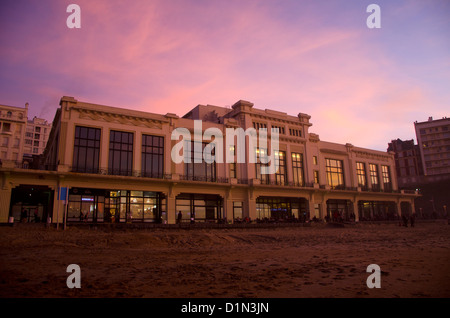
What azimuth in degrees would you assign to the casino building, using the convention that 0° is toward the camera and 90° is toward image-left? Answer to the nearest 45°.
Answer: approximately 315°
